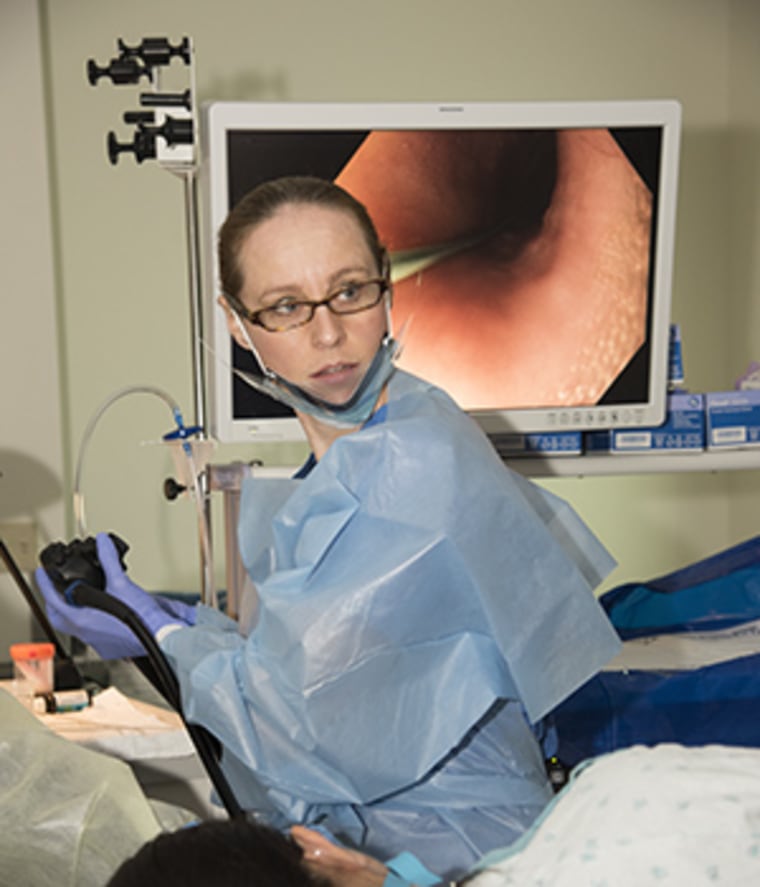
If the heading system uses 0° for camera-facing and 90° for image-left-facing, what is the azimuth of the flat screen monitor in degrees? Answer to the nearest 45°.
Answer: approximately 0°

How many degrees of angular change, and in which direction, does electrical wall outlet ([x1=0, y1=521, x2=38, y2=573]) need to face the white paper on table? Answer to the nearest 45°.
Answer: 0° — it already faces it

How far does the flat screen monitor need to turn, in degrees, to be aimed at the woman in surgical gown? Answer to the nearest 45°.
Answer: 0° — it already faces them

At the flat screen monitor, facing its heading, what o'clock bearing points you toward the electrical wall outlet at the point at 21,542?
The electrical wall outlet is roughly at 4 o'clock from the flat screen monitor.
